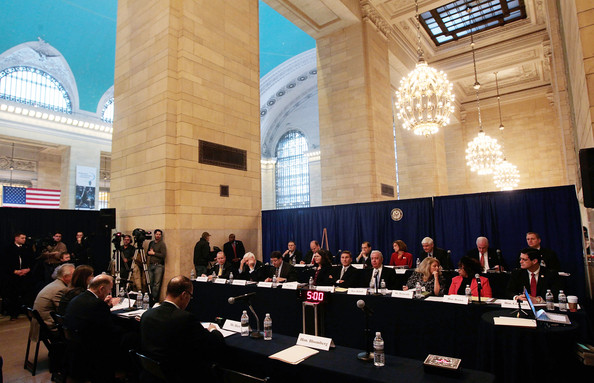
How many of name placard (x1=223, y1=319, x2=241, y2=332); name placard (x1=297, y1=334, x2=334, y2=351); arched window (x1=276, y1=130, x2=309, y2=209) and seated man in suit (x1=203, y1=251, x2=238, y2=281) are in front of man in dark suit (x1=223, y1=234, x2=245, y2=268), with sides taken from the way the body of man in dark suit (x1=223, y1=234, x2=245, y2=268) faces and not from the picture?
3

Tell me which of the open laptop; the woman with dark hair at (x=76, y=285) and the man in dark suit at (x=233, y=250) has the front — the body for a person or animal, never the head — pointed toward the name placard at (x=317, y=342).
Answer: the man in dark suit

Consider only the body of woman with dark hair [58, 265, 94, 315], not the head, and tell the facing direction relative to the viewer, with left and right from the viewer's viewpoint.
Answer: facing away from the viewer and to the right of the viewer

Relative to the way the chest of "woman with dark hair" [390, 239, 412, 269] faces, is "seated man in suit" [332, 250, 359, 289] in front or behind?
in front

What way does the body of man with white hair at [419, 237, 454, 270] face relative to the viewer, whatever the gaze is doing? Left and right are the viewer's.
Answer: facing the viewer and to the left of the viewer

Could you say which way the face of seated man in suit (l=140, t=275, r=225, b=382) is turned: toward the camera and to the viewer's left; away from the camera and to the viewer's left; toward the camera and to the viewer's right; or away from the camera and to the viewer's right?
away from the camera and to the viewer's right

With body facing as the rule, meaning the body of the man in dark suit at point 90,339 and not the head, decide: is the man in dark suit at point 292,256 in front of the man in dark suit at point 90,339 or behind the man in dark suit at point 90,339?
in front

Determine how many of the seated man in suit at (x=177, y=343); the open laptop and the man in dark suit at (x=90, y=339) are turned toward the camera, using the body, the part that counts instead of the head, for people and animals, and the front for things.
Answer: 0

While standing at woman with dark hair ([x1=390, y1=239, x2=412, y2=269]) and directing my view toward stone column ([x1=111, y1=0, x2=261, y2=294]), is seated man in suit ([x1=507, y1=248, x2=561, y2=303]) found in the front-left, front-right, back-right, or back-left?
back-left

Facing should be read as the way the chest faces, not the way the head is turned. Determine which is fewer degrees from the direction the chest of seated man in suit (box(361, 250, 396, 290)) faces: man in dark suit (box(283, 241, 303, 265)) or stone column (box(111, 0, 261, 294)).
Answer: the stone column

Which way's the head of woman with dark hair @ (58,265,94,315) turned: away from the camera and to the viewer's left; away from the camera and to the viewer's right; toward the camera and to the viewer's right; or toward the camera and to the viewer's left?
away from the camera and to the viewer's right

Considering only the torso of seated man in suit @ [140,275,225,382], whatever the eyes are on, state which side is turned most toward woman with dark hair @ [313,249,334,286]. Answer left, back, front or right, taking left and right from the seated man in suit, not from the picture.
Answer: front

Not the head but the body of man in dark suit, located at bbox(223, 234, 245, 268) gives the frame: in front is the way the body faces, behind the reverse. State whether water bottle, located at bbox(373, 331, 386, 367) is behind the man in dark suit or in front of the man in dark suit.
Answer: in front

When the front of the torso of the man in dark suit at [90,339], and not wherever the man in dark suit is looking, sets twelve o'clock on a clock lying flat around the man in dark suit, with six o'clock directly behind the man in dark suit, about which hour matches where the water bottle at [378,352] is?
The water bottle is roughly at 3 o'clock from the man in dark suit.

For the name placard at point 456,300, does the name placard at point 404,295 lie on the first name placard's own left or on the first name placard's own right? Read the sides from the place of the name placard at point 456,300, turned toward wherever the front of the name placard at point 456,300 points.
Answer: on the first name placard's own right

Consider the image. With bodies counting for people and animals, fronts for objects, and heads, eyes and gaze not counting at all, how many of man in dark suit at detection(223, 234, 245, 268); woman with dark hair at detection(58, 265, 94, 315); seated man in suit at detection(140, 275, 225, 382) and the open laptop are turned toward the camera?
1

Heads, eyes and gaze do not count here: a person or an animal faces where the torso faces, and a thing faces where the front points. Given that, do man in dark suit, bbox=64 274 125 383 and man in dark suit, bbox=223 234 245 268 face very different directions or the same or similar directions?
very different directions
